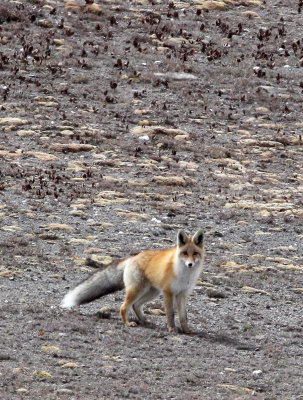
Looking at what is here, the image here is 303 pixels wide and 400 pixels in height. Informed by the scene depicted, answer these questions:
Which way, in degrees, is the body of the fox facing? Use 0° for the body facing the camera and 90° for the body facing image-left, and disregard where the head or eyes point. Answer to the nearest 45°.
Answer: approximately 315°

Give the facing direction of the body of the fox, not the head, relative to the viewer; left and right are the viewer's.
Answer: facing the viewer and to the right of the viewer
